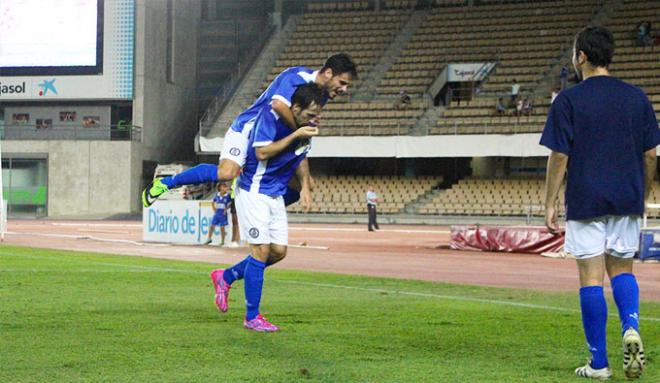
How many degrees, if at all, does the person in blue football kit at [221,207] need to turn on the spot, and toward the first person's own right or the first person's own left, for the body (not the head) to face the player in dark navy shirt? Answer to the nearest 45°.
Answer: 0° — they already face them

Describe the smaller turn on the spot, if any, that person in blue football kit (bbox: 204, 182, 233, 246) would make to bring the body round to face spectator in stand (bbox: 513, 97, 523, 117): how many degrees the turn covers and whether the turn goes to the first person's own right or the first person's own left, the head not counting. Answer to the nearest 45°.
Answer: approximately 135° to the first person's own left

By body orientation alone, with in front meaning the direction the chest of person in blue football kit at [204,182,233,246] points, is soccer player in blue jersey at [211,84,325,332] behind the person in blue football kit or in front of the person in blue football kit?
in front

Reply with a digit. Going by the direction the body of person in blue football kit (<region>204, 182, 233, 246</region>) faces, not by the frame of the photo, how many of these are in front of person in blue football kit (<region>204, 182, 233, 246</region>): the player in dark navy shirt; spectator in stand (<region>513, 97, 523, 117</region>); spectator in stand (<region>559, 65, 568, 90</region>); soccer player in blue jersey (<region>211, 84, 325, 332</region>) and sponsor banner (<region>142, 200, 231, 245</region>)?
2

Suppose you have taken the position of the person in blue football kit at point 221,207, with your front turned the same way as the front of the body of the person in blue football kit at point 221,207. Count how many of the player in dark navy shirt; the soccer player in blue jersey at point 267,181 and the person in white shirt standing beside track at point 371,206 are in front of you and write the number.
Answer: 2

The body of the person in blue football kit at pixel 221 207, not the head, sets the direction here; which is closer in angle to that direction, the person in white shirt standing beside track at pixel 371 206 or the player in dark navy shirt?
the player in dark navy shirt

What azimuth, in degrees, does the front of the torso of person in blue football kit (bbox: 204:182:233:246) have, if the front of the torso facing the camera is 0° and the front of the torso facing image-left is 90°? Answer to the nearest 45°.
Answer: approximately 0°

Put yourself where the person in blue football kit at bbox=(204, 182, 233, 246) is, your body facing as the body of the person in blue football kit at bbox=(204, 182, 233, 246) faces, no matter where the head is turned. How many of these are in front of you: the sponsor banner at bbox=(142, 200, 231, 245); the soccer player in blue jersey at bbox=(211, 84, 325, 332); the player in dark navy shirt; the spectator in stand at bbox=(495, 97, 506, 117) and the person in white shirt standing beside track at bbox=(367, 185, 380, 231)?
2

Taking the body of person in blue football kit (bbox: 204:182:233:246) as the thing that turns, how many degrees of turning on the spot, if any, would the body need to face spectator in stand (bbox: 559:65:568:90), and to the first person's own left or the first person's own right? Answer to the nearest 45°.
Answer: approximately 135° to the first person's own left

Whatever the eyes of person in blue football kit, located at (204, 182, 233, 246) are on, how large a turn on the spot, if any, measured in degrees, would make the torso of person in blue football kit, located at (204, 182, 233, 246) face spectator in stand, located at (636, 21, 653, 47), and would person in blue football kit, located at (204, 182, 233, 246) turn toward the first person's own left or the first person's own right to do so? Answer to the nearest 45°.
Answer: approximately 135° to the first person's own left
